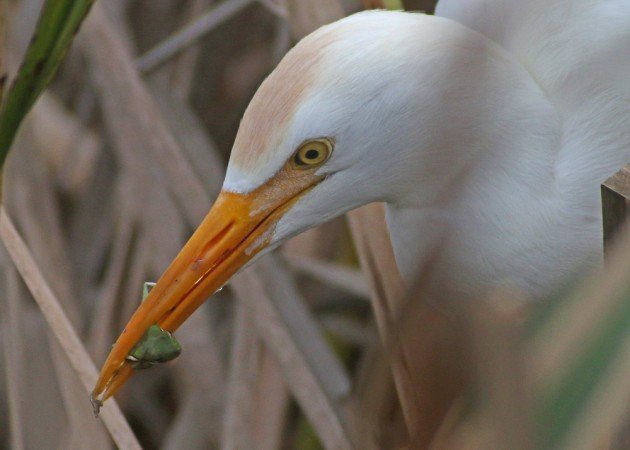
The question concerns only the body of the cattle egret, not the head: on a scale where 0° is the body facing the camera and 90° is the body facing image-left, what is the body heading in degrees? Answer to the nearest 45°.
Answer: approximately 90°

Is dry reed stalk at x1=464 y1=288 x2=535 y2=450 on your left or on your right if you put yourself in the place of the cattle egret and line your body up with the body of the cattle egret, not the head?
on your left

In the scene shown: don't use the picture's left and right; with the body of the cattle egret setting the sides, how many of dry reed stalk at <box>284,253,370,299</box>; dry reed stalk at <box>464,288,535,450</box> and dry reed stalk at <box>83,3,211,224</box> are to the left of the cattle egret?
1

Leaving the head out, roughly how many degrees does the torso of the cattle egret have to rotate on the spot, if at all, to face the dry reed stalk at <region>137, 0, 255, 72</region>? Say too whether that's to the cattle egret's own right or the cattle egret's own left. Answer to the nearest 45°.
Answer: approximately 45° to the cattle egret's own right
